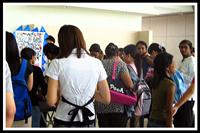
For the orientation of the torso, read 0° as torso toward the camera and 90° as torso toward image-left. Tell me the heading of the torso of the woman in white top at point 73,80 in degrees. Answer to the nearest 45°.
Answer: approximately 180°

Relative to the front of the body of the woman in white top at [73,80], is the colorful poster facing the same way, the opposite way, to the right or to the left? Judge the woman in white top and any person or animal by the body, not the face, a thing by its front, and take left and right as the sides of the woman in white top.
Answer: the opposite way

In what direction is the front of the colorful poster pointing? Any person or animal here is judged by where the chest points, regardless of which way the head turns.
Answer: toward the camera

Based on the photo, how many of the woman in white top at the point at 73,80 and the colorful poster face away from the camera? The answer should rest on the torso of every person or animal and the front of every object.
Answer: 1

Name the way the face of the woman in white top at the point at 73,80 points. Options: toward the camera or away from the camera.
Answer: away from the camera

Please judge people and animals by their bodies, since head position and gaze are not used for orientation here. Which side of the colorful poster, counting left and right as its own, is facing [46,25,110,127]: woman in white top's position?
front

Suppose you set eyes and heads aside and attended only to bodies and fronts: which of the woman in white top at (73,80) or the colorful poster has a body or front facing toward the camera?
the colorful poster

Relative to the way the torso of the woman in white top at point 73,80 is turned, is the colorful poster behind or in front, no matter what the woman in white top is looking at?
in front
